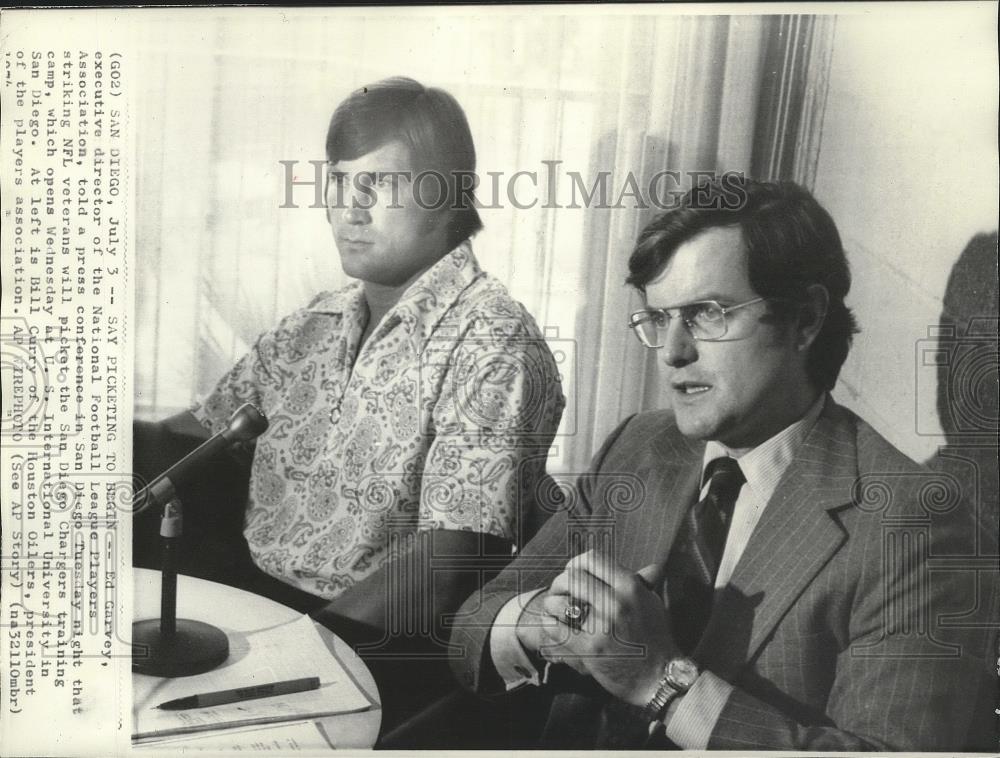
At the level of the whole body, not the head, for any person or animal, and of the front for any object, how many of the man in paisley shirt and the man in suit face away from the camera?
0

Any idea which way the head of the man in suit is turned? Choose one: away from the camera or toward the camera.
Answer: toward the camera

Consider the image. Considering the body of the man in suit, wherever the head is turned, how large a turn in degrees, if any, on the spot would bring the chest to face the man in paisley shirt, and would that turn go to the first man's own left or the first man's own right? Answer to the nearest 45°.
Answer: approximately 45° to the first man's own right

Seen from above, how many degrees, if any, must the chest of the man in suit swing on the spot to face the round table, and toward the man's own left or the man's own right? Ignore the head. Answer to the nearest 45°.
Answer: approximately 45° to the man's own right

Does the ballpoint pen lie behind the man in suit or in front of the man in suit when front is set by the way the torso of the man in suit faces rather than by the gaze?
in front

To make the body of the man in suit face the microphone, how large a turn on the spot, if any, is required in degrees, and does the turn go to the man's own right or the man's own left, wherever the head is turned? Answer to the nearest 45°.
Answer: approximately 45° to the man's own right

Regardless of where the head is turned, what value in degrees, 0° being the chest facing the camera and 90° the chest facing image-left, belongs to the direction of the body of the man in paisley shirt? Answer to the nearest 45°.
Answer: approximately 45°

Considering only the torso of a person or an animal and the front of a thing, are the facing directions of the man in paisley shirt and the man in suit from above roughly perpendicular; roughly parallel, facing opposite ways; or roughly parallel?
roughly parallel

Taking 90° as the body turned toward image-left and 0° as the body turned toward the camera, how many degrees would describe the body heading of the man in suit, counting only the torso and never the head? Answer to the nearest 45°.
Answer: approximately 45°

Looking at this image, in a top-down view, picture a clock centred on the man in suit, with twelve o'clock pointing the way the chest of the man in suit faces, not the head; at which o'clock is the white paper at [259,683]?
The white paper is roughly at 1 o'clock from the man in suit.
